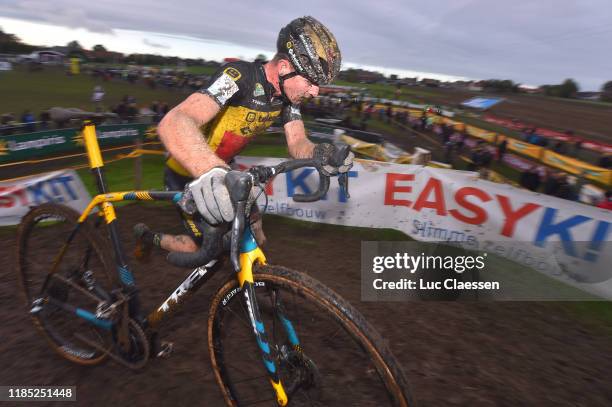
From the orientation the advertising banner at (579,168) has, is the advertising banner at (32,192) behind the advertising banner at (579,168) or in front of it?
in front

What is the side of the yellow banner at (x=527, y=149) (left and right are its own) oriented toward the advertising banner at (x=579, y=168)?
left

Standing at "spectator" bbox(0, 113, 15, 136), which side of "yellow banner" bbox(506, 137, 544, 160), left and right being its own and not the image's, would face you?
front

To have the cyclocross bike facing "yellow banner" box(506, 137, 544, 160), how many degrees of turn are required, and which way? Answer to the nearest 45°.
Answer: approximately 90° to its left

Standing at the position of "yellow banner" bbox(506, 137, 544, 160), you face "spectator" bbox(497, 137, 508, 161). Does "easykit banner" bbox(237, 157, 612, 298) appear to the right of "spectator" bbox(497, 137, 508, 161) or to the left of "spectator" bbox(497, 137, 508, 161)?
left

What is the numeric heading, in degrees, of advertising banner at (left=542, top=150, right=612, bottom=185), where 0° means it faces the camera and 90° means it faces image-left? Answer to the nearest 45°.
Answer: approximately 45°

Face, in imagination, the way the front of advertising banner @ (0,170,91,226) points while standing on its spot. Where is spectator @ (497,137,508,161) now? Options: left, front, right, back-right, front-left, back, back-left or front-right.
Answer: left

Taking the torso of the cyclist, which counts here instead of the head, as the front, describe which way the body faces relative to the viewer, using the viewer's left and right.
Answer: facing the viewer and to the right of the viewer

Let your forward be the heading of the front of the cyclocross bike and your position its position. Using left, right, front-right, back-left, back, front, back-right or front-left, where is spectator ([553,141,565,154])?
left

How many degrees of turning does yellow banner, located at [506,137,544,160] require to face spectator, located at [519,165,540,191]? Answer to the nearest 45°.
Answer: approximately 45° to its left

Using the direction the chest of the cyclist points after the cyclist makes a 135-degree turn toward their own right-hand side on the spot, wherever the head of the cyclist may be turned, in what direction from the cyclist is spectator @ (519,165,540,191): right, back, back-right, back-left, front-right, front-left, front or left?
back-right

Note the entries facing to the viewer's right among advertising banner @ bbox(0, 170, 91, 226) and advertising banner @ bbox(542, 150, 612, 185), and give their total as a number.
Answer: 0
